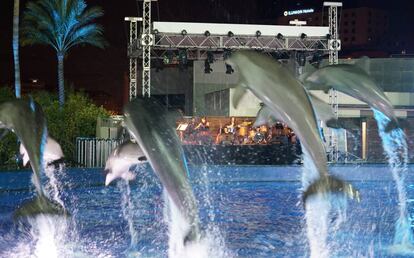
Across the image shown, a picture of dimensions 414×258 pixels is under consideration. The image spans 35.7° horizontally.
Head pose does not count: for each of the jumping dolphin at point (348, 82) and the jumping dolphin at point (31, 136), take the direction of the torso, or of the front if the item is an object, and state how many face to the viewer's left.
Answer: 2

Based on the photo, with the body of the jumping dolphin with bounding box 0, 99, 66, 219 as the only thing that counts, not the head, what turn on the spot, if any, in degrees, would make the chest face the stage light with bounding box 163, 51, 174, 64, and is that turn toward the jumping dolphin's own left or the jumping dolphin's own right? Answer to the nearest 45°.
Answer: approximately 90° to the jumping dolphin's own right

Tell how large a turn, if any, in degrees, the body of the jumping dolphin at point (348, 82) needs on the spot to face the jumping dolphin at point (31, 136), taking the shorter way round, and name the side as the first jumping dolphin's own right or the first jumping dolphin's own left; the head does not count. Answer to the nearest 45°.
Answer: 0° — it already faces it

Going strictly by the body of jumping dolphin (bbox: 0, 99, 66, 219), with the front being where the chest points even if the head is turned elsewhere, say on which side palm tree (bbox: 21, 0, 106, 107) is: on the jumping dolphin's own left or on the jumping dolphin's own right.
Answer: on the jumping dolphin's own right

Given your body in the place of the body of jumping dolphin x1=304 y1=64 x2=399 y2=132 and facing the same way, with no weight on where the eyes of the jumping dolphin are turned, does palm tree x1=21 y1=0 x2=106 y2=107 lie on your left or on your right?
on your right

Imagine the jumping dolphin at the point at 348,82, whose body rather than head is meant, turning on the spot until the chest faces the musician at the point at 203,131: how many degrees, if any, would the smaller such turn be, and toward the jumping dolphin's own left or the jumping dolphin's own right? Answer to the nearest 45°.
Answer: approximately 90° to the jumping dolphin's own right

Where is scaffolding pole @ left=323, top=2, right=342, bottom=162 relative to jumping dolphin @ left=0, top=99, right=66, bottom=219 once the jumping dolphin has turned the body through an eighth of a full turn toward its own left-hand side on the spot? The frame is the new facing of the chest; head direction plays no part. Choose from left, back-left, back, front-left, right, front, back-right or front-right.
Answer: back

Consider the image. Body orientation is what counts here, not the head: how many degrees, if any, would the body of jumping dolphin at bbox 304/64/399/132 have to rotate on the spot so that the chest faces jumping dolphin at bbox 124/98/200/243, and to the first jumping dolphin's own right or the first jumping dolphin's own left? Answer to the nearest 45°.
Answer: approximately 45° to the first jumping dolphin's own left

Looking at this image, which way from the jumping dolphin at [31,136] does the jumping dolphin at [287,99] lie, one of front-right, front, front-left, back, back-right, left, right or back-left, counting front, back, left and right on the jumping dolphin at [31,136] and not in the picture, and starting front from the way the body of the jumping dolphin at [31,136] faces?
back-left

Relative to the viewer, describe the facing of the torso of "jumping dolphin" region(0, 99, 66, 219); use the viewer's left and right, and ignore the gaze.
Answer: facing to the left of the viewer

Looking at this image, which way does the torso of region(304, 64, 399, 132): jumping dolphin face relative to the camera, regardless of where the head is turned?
to the viewer's left

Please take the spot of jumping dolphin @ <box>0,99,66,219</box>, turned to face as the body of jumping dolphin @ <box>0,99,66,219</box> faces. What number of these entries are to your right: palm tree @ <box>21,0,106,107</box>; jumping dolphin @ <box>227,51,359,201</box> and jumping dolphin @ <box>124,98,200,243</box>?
1

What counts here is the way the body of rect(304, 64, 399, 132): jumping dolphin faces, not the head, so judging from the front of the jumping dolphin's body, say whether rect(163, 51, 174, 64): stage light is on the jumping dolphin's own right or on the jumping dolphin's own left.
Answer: on the jumping dolphin's own right
